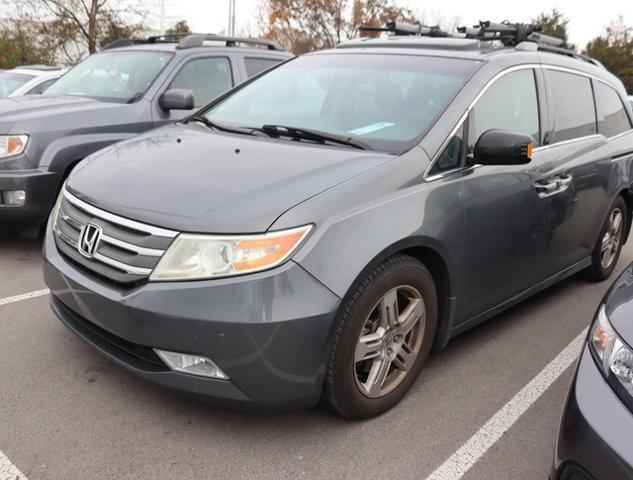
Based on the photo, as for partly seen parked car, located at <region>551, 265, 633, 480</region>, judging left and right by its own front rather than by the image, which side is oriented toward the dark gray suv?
right

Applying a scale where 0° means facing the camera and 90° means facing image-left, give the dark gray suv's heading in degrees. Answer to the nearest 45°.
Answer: approximately 45°

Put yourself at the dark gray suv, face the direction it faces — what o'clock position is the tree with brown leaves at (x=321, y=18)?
The tree with brown leaves is roughly at 5 o'clock from the dark gray suv.

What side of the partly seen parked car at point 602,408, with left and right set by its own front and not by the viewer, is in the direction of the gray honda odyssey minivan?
right

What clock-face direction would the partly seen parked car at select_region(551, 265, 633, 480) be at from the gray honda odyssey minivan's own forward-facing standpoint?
The partly seen parked car is roughly at 9 o'clock from the gray honda odyssey minivan.

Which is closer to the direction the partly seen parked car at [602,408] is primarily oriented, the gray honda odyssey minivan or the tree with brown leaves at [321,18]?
the gray honda odyssey minivan

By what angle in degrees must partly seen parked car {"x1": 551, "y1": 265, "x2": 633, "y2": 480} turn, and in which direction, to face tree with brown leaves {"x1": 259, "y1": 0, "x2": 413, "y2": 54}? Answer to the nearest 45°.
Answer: approximately 90° to its right

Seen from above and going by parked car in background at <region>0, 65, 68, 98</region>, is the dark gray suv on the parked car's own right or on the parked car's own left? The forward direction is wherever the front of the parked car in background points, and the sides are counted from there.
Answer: on the parked car's own left

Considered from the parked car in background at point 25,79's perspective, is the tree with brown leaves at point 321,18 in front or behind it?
behind
